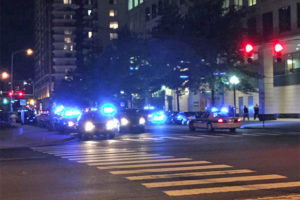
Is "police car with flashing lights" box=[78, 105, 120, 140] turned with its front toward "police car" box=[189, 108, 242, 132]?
no

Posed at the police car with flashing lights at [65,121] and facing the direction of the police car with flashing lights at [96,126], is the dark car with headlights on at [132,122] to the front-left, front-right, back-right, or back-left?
front-left

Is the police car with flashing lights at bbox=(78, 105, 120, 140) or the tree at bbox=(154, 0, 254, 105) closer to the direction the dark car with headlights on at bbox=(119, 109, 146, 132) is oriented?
the police car with flashing lights

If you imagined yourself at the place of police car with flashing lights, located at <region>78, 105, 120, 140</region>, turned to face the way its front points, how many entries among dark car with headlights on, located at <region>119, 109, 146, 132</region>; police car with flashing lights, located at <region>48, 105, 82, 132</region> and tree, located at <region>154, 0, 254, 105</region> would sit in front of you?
0

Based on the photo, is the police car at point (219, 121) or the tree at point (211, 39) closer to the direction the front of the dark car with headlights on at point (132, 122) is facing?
the police car

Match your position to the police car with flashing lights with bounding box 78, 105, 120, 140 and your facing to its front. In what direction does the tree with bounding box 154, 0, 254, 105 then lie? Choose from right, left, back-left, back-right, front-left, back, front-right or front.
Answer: back-left

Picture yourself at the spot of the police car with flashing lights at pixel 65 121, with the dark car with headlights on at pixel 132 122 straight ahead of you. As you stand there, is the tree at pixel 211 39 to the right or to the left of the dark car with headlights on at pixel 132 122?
left

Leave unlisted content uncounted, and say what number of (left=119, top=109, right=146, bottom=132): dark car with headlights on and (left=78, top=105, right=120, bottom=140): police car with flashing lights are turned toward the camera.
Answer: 2

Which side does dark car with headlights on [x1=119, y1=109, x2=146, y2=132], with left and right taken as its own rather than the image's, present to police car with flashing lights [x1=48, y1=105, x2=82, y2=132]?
right

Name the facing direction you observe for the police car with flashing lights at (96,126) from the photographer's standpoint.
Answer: facing the viewer

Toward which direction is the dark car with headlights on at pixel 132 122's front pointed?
toward the camera

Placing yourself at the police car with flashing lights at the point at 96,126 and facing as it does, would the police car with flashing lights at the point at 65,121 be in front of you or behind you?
behind

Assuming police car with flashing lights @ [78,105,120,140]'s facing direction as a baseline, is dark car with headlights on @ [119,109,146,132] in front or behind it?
behind

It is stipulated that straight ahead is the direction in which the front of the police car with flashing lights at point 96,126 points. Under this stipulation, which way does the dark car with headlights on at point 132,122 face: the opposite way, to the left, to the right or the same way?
the same way

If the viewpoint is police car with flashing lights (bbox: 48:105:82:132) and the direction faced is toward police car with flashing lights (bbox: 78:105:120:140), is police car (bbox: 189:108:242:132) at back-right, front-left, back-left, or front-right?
front-left
